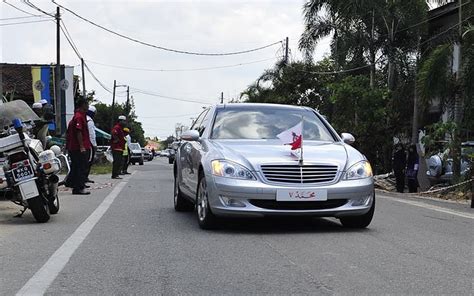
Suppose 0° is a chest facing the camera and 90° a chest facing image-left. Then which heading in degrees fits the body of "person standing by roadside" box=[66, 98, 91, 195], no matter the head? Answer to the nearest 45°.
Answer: approximately 270°

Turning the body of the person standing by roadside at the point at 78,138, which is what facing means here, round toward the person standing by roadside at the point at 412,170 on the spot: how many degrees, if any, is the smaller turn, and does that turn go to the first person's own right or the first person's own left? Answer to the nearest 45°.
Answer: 0° — they already face them

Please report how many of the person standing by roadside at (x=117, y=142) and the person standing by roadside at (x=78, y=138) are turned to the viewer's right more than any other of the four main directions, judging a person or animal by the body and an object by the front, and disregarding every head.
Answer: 2

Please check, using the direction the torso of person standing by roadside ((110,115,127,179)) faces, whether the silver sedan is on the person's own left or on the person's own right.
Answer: on the person's own right

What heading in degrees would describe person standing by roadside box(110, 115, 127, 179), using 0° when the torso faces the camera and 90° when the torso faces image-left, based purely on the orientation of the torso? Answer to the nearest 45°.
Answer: approximately 270°
